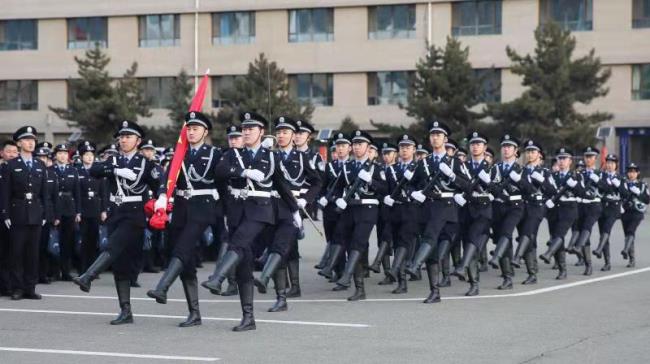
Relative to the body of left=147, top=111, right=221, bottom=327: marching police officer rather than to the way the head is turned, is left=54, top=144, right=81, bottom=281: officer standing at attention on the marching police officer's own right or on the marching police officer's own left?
on the marching police officer's own right

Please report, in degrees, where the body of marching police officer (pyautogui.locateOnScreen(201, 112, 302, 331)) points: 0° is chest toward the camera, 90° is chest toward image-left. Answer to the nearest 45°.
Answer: approximately 45°

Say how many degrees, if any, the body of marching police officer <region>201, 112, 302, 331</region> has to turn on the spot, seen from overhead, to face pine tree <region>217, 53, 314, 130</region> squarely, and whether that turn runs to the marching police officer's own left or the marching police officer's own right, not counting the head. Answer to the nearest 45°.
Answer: approximately 135° to the marching police officer's own right

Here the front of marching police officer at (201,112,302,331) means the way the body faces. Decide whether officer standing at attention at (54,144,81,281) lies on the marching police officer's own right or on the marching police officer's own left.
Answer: on the marching police officer's own right

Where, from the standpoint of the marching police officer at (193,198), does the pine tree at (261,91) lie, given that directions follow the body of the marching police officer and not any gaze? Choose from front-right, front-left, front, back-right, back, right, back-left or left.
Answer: back-right

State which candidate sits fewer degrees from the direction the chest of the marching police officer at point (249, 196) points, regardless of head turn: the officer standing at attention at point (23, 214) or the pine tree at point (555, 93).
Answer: the officer standing at attention

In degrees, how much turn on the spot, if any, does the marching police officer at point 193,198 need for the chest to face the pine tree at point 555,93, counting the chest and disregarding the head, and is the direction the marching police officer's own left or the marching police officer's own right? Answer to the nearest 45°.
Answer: approximately 180°
